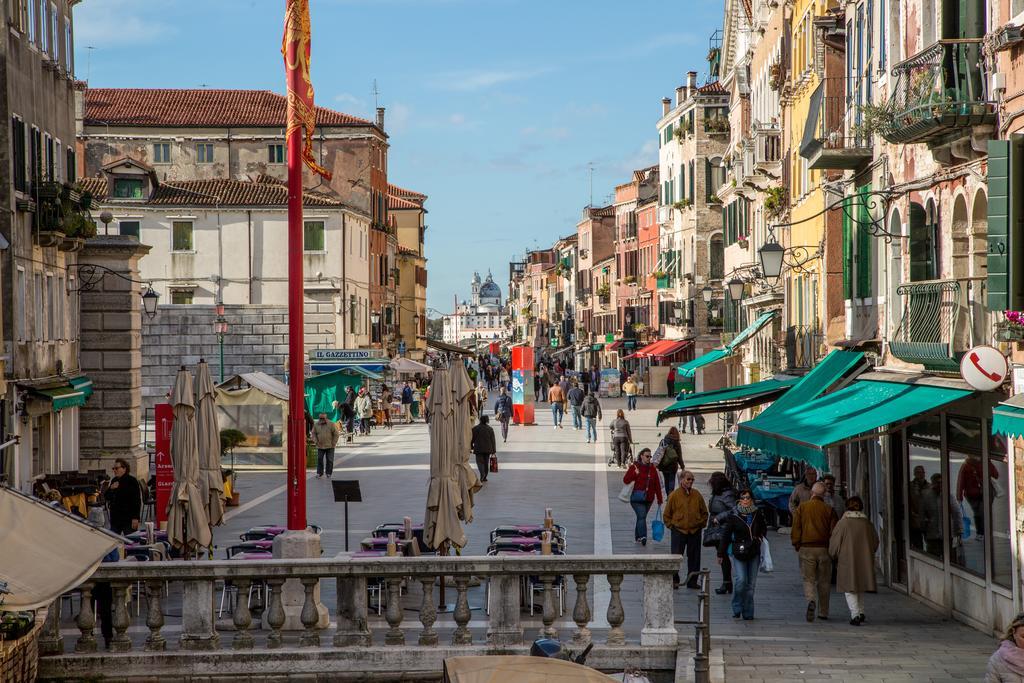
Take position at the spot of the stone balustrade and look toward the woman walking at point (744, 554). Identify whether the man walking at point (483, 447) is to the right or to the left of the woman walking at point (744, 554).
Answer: left

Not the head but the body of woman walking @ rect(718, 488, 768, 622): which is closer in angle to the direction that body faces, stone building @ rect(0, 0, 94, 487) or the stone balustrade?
the stone balustrade

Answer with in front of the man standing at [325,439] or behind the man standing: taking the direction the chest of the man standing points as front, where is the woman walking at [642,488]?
in front

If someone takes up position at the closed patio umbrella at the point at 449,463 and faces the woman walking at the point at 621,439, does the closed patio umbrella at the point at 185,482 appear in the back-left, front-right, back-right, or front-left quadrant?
back-left

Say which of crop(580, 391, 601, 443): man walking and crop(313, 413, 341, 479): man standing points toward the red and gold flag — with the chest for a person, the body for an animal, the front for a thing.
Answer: crop(313, 413, 341, 479): man standing

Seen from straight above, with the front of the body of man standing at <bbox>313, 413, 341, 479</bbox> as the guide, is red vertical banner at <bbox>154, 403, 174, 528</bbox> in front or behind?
in front

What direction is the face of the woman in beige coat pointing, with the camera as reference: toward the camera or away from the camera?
away from the camera

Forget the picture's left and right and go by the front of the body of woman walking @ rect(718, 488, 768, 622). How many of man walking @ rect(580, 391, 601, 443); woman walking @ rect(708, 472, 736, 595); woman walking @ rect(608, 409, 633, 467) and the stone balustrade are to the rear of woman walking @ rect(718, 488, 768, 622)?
3

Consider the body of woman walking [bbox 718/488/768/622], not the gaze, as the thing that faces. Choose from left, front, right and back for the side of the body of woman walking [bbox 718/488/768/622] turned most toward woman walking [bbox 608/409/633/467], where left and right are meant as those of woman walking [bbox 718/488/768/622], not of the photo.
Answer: back
